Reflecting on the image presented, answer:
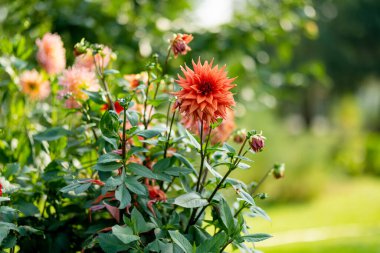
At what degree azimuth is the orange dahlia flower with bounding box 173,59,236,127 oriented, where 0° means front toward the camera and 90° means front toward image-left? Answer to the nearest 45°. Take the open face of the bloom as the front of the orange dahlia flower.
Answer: approximately 0°
